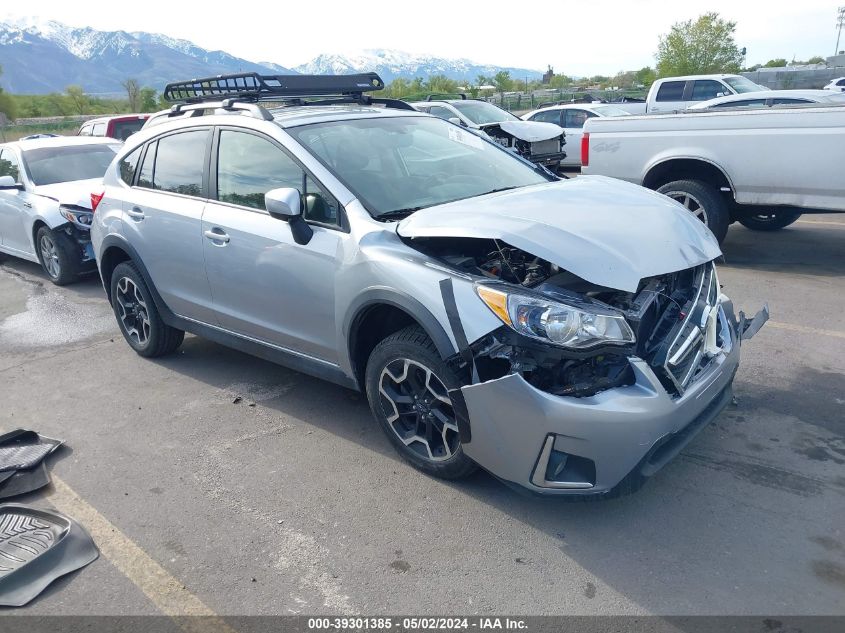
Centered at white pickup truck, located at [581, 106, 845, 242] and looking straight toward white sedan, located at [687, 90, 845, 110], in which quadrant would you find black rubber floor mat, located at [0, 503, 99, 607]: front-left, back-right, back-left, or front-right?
back-left

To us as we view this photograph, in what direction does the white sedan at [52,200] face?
facing the viewer and to the right of the viewer

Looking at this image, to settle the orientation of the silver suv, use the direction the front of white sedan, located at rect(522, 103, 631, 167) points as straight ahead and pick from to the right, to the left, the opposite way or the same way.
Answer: the same way

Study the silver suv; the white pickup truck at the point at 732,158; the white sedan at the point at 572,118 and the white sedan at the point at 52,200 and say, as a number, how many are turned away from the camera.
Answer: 0

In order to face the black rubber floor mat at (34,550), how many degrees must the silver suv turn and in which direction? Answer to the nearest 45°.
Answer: approximately 90° to its right

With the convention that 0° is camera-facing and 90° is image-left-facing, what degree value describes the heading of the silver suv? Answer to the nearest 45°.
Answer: approximately 315°

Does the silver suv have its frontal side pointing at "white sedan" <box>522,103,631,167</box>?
no

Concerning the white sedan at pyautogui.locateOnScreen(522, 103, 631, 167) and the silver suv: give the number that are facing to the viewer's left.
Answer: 0

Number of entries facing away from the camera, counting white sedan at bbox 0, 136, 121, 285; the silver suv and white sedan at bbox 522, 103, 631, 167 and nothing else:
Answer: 0

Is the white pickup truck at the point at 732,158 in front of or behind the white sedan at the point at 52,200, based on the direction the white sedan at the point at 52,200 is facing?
in front

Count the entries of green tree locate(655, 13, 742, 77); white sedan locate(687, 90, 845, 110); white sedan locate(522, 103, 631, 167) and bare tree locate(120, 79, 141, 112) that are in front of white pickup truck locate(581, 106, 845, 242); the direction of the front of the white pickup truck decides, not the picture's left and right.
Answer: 0

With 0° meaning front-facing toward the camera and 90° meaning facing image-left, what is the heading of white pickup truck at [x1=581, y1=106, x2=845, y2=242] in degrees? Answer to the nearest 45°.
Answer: approximately 315°

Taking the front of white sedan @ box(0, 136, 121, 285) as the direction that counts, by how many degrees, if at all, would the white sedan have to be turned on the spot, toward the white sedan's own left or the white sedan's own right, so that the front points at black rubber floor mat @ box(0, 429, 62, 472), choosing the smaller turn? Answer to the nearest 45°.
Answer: approximately 45° to the white sedan's own right

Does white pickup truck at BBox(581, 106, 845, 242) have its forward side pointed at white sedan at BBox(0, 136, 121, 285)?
no

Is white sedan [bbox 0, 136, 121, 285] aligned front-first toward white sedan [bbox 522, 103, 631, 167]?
no

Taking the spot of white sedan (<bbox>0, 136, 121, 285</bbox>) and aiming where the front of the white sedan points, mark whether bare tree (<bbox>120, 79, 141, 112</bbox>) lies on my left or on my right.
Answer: on my left

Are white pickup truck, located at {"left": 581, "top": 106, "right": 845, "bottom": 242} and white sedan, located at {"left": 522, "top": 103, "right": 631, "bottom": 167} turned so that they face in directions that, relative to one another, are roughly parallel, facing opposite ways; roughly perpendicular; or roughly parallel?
roughly parallel

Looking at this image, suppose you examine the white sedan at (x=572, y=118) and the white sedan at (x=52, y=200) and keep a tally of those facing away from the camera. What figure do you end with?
0
